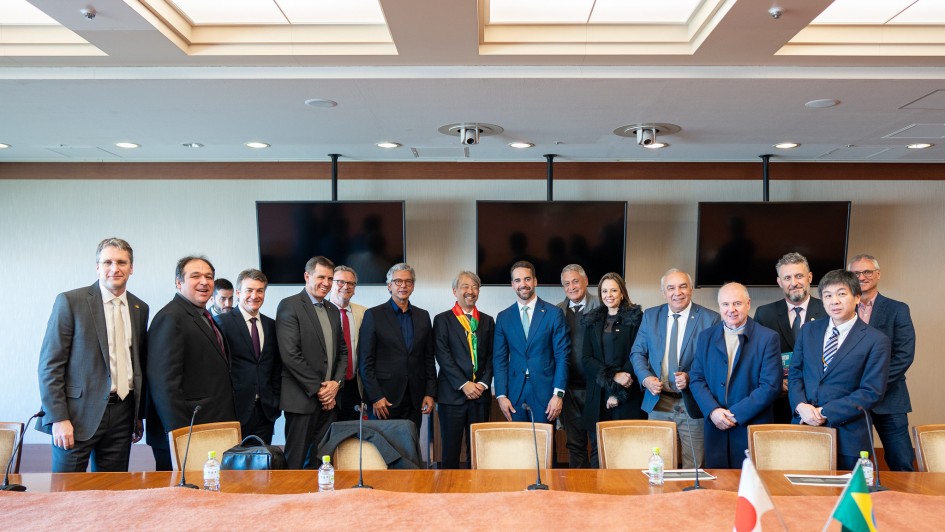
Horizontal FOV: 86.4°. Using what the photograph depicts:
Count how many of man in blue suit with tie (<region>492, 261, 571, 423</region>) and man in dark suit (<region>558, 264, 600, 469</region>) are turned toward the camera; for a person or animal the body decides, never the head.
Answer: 2

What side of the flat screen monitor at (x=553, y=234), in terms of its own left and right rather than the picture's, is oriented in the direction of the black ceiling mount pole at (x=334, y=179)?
right
